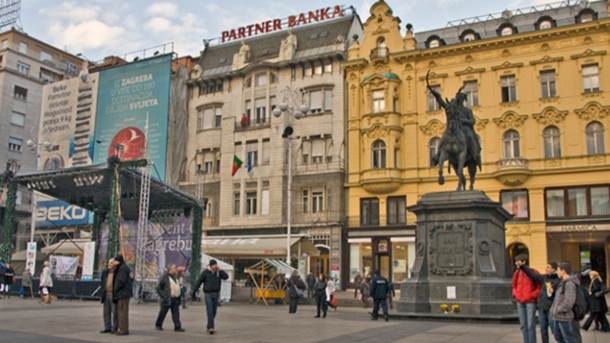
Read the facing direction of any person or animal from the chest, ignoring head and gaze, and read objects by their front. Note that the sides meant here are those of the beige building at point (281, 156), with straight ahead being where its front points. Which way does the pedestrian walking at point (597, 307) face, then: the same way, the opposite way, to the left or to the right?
to the right

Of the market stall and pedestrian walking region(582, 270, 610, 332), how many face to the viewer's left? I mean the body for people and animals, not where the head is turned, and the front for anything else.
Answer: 1

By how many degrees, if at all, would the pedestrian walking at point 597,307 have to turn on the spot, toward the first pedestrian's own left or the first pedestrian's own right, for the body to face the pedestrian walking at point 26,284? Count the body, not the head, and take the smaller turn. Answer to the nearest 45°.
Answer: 0° — they already face them

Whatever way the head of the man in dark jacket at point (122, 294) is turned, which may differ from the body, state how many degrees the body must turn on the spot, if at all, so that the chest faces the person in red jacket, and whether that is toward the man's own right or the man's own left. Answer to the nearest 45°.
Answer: approximately 135° to the man's own left

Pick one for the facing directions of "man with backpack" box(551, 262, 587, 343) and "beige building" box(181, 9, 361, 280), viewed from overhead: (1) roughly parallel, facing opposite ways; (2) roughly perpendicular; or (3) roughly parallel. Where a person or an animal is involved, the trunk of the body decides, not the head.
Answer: roughly perpendicular

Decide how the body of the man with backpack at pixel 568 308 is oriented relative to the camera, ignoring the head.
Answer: to the viewer's left

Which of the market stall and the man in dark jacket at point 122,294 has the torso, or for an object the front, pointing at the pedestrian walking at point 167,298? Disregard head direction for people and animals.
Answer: the market stall
